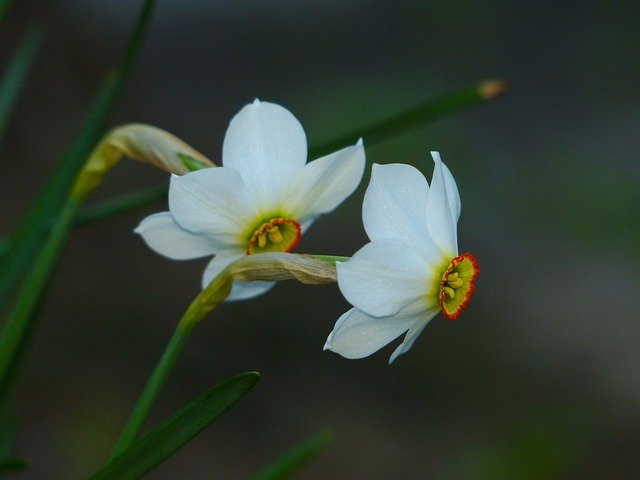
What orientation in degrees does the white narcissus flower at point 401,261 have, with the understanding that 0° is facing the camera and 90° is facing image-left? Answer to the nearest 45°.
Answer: approximately 315°
